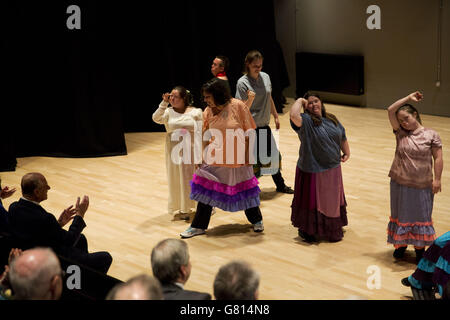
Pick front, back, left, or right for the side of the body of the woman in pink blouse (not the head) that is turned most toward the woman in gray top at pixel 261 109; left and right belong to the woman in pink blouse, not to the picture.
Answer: right

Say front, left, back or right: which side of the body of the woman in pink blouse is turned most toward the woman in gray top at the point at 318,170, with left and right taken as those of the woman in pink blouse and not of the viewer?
right

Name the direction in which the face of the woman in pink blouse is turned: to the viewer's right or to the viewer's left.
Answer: to the viewer's left

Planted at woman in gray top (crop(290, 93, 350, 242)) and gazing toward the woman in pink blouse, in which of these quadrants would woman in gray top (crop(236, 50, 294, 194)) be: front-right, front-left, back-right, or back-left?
back-left
